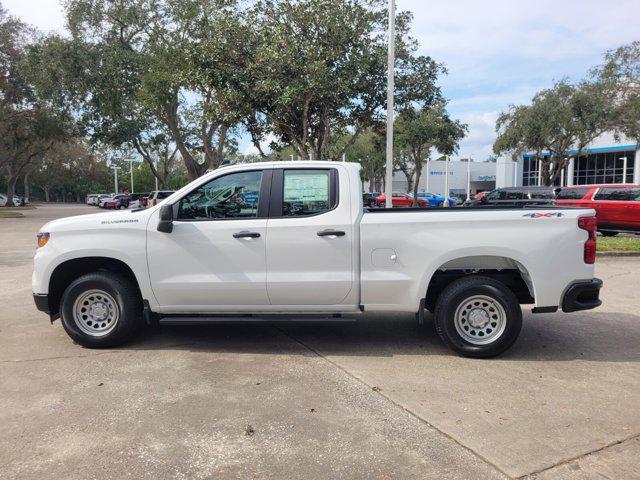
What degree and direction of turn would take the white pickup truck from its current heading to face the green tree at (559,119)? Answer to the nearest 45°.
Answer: approximately 135° to its right

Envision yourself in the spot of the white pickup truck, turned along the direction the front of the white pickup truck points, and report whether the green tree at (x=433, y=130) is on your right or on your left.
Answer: on your right

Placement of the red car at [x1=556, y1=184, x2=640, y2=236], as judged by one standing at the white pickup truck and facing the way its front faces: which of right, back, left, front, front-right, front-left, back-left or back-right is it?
back-right

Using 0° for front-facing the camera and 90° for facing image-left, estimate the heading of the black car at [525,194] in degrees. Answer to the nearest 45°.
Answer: approximately 90°

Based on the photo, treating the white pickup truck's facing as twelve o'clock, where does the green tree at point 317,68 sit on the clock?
The green tree is roughly at 3 o'clock from the white pickup truck.

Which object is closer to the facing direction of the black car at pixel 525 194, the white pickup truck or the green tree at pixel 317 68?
the green tree

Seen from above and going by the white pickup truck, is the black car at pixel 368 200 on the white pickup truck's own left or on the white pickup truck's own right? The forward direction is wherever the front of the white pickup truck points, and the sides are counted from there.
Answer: on the white pickup truck's own right

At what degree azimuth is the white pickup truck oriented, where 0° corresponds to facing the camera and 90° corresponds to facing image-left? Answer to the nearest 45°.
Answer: approximately 90°

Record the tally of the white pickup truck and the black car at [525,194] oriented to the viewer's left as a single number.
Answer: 2

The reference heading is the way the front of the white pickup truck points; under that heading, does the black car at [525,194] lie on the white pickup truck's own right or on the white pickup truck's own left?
on the white pickup truck's own right
